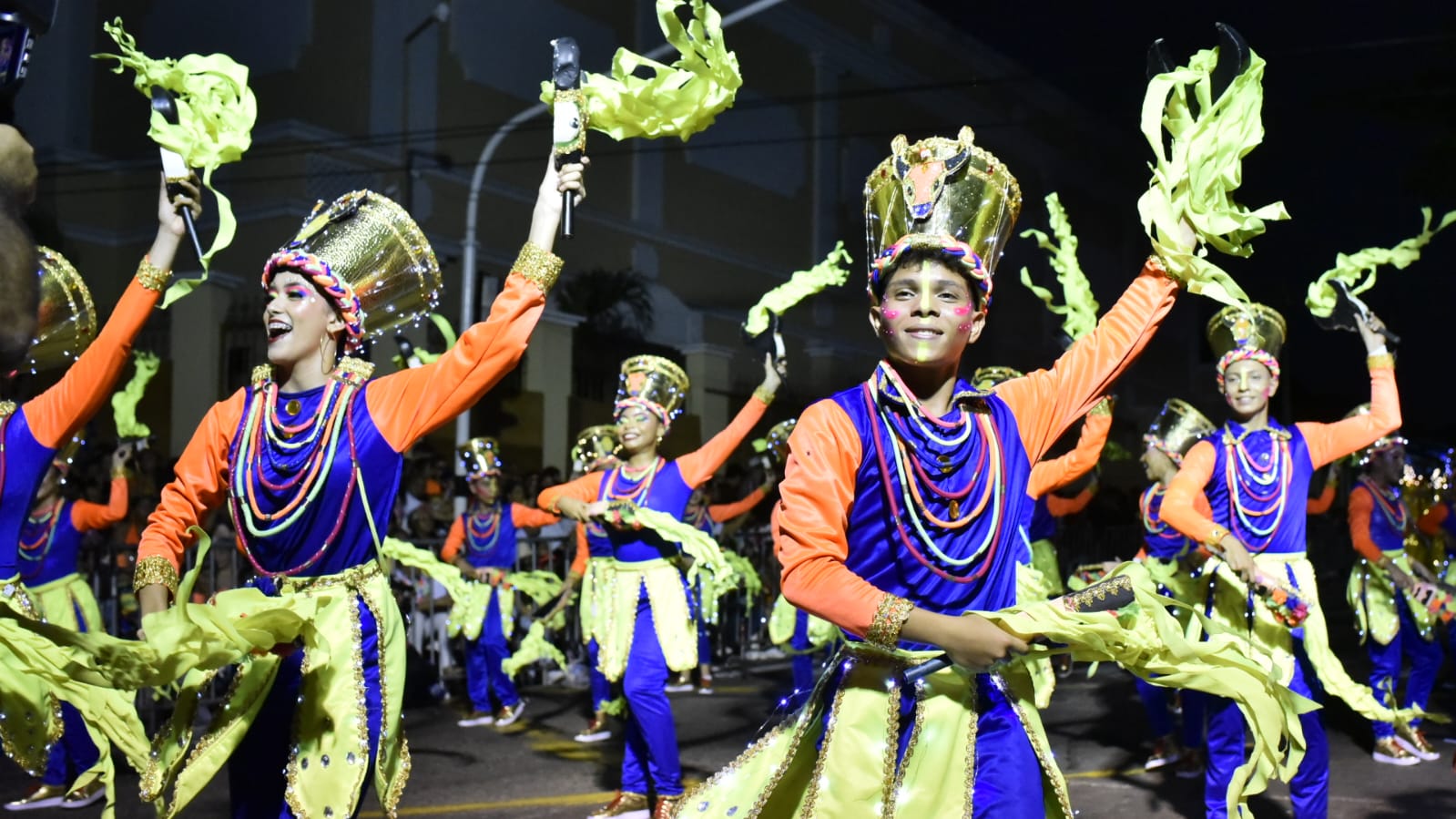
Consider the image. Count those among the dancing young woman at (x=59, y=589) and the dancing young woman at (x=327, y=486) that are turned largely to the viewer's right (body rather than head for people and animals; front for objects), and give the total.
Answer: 0

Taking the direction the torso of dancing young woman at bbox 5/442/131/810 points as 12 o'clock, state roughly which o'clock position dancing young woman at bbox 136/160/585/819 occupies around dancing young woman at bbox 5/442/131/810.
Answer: dancing young woman at bbox 136/160/585/819 is roughly at 10 o'clock from dancing young woman at bbox 5/442/131/810.

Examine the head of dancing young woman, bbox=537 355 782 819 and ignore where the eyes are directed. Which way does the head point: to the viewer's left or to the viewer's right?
to the viewer's left

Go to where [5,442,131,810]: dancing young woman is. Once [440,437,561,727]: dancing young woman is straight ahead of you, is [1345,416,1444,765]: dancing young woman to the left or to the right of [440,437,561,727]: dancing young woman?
right

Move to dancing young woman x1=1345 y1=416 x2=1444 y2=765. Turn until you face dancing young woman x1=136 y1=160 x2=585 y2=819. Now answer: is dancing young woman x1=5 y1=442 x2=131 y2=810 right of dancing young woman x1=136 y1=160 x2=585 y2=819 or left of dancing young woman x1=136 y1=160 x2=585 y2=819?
right

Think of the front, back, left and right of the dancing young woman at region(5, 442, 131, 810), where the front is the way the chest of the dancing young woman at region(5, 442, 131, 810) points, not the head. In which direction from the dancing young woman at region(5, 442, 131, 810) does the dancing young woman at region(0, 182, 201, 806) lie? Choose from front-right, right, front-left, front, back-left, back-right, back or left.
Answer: front-left
